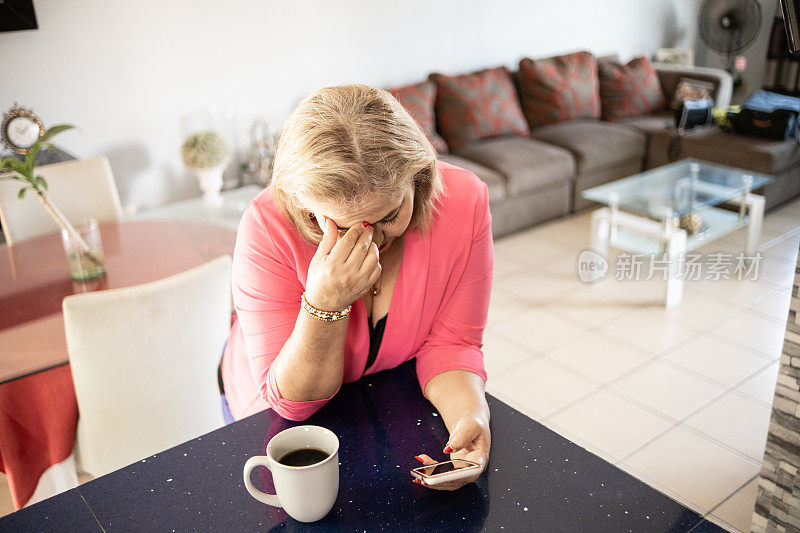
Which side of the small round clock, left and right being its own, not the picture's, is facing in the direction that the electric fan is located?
left

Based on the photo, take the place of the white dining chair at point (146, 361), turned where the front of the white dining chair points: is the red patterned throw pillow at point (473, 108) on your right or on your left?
on your right

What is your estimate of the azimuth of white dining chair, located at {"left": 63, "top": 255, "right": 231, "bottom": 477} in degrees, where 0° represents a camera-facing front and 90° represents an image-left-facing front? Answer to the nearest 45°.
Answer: approximately 135°

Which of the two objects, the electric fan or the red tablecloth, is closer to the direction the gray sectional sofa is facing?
the red tablecloth

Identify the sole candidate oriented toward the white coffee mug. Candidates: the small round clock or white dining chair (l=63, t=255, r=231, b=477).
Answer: the small round clock

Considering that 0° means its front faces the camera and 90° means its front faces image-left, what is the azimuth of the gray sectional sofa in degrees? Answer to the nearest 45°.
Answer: approximately 315°

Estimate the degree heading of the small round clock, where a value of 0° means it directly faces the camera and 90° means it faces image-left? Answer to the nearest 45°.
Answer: approximately 0°

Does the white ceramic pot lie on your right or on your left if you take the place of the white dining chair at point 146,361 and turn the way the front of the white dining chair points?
on your right

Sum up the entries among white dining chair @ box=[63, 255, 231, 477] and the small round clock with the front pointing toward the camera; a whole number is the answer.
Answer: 1

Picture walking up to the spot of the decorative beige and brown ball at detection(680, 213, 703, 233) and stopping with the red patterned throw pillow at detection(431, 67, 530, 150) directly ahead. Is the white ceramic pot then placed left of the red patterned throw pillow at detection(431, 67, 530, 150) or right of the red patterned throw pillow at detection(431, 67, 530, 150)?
left

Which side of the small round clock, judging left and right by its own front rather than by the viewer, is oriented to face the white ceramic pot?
left

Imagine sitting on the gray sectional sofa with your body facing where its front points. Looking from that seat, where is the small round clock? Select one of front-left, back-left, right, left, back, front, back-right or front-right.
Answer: right

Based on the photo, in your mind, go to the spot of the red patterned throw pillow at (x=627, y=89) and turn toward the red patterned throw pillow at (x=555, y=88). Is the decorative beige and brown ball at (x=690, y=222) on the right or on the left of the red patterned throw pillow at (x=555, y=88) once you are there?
left

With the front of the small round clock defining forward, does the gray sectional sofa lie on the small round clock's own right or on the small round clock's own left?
on the small round clock's own left

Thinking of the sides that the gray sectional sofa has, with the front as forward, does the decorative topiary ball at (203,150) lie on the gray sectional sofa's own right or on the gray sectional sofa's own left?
on the gray sectional sofa's own right

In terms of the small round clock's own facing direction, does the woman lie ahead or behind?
ahead
